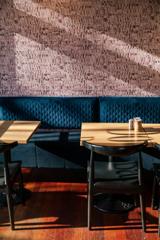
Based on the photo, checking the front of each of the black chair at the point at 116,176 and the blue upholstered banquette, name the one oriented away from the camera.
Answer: the black chair

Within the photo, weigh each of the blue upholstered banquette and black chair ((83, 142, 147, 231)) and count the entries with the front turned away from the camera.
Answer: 1

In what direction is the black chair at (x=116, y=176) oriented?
away from the camera

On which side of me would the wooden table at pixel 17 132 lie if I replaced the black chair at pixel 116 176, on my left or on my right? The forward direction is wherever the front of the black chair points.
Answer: on my left

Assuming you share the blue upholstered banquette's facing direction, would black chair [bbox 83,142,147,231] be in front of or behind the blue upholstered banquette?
in front

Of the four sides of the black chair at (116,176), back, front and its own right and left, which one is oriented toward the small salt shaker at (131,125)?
front

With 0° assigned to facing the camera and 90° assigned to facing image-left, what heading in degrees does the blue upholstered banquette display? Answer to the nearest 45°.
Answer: approximately 0°

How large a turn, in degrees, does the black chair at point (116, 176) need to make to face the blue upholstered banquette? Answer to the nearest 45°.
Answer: approximately 45° to its left

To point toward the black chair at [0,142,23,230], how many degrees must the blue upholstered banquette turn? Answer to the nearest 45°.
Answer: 0° — it already faces it

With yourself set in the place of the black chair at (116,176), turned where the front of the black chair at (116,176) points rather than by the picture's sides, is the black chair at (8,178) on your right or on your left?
on your left

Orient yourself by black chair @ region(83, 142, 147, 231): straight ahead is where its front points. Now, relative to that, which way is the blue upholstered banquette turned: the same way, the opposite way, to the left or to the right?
the opposite way
